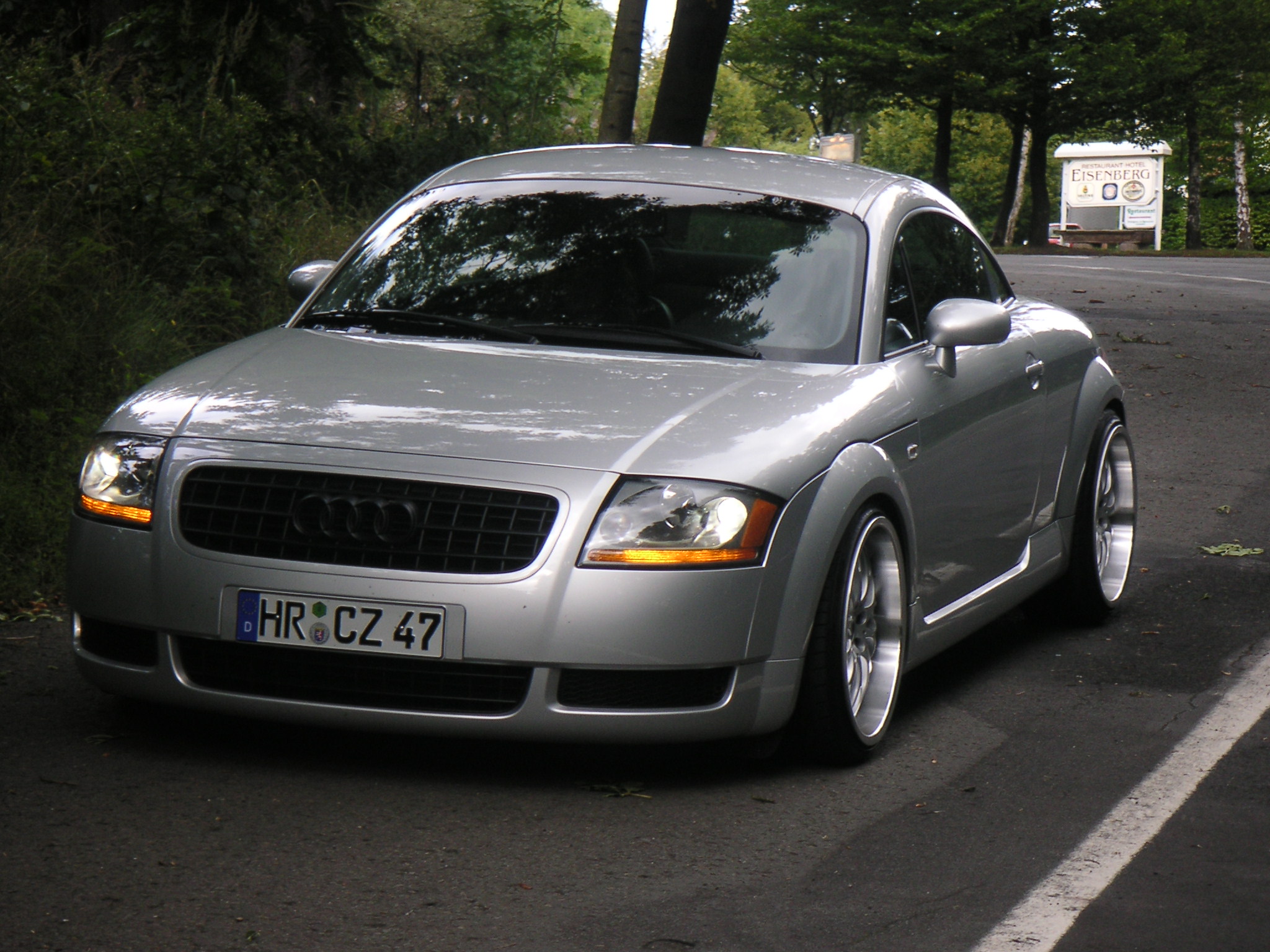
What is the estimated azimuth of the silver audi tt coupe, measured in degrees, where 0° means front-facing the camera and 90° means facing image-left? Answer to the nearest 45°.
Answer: approximately 45°

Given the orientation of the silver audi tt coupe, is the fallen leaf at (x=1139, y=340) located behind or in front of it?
behind

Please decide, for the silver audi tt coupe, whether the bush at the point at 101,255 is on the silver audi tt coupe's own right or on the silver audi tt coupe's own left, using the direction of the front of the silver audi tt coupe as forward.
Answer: on the silver audi tt coupe's own right

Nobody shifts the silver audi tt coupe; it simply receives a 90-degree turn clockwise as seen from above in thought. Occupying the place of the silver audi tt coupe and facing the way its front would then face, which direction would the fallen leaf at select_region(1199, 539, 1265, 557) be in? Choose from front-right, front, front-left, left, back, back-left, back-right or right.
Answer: right

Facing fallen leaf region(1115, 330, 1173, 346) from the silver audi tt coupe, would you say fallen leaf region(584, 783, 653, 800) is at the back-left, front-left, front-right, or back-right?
back-right
